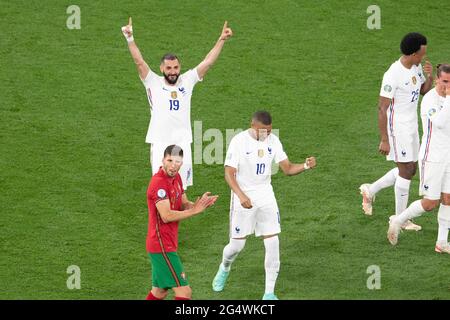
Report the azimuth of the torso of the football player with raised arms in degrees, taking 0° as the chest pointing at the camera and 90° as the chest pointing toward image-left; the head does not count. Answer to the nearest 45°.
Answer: approximately 0°
